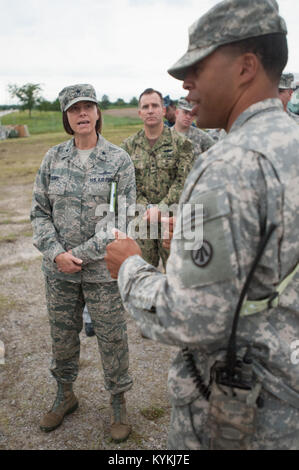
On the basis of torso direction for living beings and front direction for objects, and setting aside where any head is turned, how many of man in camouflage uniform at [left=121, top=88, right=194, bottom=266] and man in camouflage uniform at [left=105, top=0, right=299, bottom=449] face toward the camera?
1

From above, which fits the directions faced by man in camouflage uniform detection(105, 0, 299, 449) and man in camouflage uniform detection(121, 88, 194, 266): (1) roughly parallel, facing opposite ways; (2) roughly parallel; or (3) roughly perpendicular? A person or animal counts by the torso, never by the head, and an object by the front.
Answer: roughly perpendicular

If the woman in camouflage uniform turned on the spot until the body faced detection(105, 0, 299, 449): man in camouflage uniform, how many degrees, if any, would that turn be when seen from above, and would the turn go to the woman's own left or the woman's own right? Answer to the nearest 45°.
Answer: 0° — they already face them

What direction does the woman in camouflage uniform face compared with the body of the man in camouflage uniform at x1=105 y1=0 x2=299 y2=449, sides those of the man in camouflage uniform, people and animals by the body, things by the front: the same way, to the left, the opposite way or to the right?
to the left

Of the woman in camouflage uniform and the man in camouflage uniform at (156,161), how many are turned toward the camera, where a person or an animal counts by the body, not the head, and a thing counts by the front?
2

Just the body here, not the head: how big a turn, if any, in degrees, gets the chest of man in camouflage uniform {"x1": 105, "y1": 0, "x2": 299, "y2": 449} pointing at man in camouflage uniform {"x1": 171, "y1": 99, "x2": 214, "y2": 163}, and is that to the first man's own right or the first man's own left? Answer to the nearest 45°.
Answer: approximately 90° to the first man's own right

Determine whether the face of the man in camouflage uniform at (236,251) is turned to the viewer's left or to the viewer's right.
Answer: to the viewer's left

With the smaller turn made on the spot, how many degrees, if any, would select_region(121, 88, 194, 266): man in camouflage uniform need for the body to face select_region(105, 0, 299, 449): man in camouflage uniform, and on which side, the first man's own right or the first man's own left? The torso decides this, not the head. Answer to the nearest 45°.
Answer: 0° — they already face them

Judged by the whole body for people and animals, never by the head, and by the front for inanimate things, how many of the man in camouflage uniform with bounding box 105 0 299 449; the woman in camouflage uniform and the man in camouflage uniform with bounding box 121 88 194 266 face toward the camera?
2

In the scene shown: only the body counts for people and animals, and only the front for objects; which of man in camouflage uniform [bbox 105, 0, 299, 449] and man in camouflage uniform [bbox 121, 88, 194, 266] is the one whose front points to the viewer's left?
man in camouflage uniform [bbox 105, 0, 299, 449]

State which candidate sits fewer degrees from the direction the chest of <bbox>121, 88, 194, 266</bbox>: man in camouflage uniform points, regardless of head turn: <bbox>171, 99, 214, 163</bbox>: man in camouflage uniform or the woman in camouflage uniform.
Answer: the woman in camouflage uniform

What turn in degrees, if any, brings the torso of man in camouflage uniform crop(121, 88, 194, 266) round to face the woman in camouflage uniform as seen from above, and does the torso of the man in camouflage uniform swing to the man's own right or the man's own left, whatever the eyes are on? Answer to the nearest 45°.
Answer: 0° — they already face them
